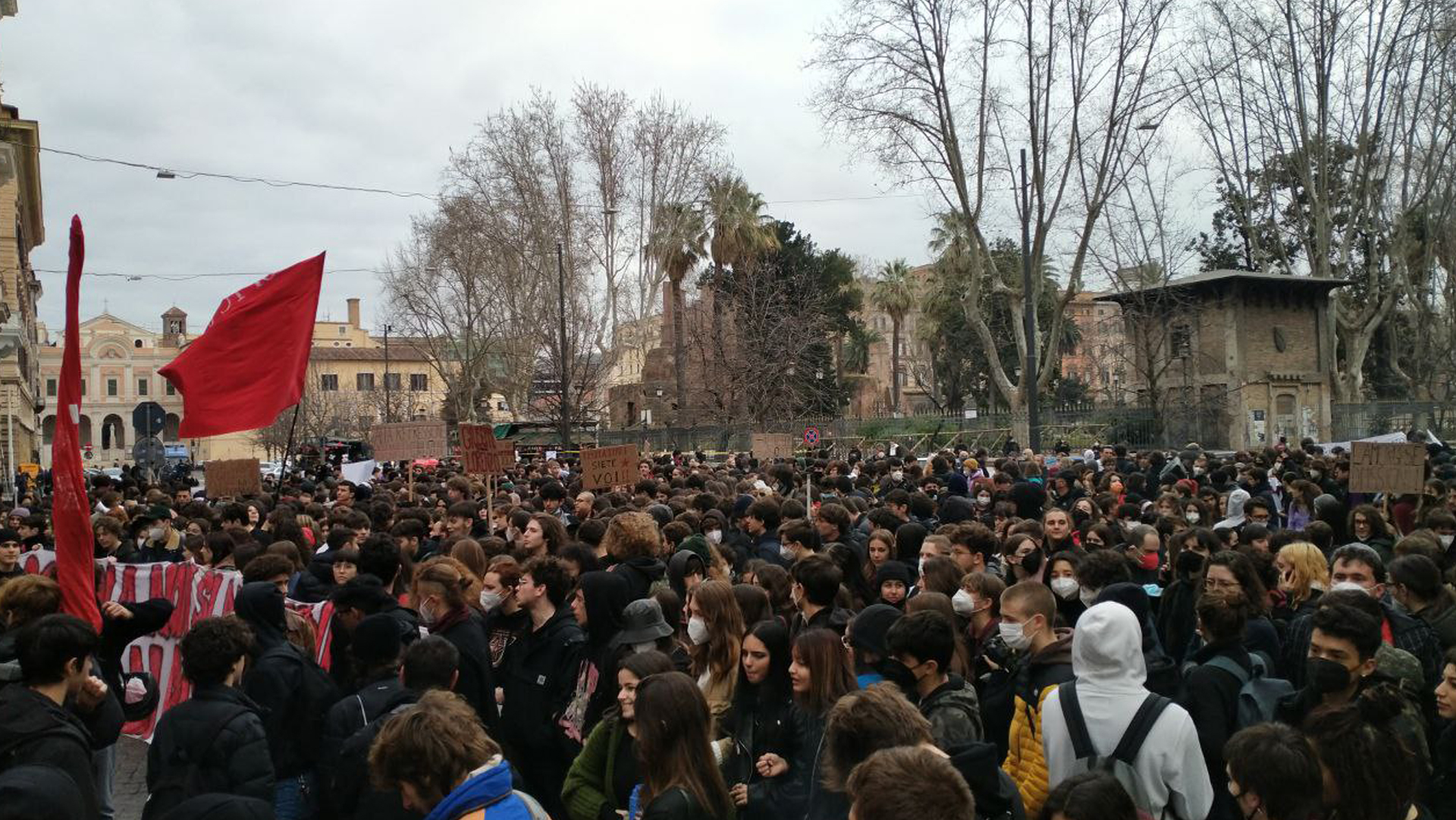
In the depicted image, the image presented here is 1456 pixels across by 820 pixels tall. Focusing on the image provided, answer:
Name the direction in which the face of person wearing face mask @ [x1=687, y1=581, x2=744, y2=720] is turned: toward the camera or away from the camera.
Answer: toward the camera

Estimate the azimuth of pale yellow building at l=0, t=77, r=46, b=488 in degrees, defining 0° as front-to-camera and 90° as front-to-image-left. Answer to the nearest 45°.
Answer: approximately 270°

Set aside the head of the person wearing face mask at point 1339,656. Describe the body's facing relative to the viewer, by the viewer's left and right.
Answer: facing the viewer and to the left of the viewer

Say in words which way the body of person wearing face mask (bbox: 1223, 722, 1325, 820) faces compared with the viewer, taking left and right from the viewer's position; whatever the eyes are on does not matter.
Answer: facing away from the viewer and to the left of the viewer

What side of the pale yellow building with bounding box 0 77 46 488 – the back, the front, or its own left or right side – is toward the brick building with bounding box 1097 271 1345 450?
front

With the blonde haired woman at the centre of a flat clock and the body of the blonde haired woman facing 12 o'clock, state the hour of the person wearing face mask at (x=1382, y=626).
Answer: The person wearing face mask is roughly at 8 o'clock from the blonde haired woman.

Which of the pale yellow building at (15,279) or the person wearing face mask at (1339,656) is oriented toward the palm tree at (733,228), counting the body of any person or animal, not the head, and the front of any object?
the pale yellow building
